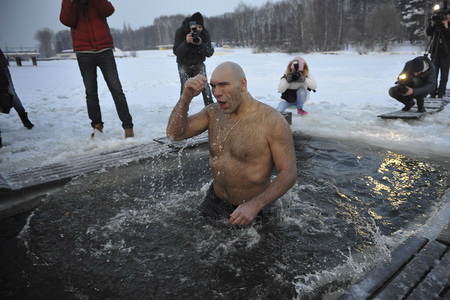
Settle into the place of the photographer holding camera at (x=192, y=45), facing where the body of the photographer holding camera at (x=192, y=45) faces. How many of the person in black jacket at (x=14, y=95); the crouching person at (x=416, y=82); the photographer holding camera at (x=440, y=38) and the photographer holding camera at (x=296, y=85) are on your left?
3

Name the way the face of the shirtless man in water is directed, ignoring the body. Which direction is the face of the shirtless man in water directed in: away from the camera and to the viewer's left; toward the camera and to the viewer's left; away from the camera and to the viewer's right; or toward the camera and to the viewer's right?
toward the camera and to the viewer's left

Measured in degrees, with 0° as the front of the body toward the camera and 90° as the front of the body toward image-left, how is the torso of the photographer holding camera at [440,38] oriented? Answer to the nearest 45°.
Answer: approximately 45°

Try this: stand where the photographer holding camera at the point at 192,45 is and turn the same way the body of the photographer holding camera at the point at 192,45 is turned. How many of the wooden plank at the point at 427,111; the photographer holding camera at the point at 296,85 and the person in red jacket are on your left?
2

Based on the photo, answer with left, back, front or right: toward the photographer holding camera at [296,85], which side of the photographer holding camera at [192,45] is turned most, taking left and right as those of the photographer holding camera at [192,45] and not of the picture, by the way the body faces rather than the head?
left

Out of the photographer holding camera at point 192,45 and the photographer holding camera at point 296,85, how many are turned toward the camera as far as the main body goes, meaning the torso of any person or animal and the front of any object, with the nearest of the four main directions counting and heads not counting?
2

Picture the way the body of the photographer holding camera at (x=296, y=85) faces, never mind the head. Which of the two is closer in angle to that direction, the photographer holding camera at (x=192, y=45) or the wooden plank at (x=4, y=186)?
the wooden plank

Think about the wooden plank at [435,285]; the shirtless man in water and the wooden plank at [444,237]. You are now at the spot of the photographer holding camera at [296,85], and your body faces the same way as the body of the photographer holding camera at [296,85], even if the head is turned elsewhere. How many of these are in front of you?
3

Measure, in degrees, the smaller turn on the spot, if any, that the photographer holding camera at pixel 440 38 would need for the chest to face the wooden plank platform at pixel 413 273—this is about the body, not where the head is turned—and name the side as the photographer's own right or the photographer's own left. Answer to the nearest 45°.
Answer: approximately 45° to the photographer's own left

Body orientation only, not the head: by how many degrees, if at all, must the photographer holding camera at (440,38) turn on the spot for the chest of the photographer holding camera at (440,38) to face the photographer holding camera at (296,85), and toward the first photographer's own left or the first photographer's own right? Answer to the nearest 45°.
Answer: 0° — they already face them
